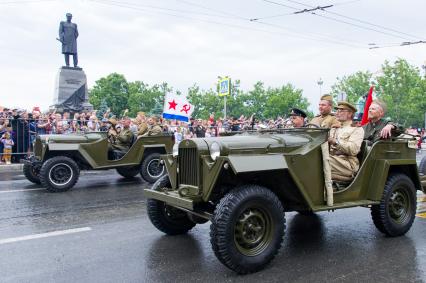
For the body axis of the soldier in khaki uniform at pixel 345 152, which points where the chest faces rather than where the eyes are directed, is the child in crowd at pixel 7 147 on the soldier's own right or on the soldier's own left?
on the soldier's own right

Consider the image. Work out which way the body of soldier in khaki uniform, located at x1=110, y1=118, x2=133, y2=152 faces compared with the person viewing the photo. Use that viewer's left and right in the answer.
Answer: facing to the left of the viewer

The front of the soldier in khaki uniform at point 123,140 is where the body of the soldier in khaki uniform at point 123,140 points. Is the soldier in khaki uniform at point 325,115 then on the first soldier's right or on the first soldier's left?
on the first soldier's left

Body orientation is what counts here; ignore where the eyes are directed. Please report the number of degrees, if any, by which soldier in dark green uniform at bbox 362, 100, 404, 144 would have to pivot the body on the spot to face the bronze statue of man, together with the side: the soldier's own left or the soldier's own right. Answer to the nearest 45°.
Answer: approximately 90° to the soldier's own right

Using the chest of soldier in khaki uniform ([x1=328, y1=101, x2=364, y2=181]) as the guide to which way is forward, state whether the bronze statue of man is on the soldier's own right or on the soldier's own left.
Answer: on the soldier's own right

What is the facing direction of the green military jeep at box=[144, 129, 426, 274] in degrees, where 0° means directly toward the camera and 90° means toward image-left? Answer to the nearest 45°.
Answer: approximately 45°

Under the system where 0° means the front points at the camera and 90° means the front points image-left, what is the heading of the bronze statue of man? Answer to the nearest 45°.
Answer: approximately 0°

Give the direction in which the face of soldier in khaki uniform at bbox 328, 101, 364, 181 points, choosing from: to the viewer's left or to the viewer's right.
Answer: to the viewer's left

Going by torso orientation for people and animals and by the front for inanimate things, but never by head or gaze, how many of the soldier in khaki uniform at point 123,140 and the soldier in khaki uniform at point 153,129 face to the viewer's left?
2

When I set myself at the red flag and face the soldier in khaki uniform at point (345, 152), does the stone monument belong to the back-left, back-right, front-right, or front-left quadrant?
back-right

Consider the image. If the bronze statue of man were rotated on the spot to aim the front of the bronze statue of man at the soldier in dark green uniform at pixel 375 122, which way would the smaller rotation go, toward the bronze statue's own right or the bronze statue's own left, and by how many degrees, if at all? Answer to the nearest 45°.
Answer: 0° — it already faces them
